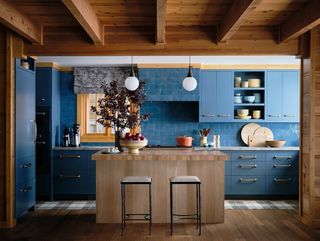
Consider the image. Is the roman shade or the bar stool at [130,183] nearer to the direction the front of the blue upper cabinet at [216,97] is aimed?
the bar stool

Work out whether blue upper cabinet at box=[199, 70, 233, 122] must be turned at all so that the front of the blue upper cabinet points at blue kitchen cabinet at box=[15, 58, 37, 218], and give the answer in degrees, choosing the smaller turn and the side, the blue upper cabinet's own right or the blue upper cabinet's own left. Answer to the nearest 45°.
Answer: approximately 45° to the blue upper cabinet's own right

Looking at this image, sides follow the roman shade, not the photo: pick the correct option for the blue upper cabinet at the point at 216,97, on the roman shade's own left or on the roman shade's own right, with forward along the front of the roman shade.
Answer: on the roman shade's own left

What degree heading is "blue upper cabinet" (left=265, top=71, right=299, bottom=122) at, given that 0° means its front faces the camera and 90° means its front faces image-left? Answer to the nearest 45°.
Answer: approximately 0°

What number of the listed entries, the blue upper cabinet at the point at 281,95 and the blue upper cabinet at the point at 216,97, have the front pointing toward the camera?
2

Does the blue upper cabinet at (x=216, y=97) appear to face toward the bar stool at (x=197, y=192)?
yes

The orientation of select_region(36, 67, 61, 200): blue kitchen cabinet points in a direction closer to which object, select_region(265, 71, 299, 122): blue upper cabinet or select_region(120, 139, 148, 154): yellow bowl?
the yellow bowl
